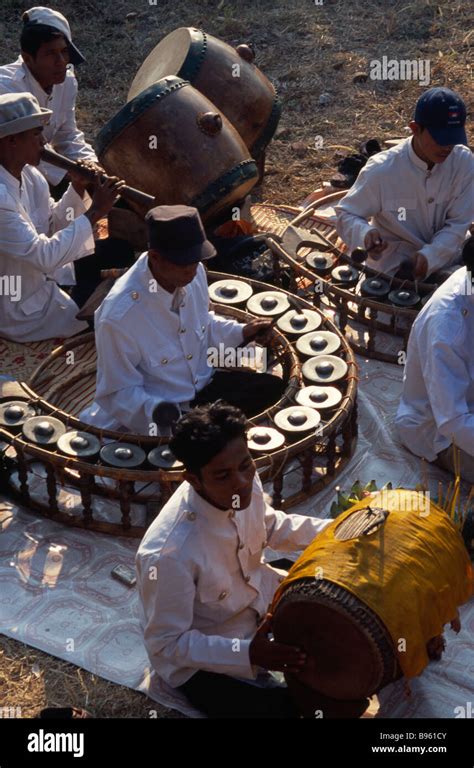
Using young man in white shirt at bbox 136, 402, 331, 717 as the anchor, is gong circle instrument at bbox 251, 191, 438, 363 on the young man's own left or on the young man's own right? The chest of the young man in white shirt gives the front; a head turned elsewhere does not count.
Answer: on the young man's own left

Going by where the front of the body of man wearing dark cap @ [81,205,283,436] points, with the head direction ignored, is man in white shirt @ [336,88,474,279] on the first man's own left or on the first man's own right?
on the first man's own left

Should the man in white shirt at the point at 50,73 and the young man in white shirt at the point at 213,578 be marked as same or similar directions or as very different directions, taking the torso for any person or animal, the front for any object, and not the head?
same or similar directions

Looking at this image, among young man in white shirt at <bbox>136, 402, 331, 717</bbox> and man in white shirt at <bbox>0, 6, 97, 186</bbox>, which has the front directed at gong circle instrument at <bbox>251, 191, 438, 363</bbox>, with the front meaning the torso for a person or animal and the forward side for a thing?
the man in white shirt

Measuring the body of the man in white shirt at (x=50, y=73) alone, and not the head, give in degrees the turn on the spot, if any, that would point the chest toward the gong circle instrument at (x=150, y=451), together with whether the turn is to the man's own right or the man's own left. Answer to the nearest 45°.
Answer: approximately 45° to the man's own right

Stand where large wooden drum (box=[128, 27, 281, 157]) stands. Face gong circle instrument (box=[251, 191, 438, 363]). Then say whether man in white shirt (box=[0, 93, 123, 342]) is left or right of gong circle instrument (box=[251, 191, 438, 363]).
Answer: right

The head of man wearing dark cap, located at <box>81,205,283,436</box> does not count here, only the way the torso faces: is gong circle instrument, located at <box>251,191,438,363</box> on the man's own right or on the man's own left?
on the man's own left

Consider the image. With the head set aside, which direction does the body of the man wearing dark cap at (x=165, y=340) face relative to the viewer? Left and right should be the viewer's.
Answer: facing the viewer and to the right of the viewer

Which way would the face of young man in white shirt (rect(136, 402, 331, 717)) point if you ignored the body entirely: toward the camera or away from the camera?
toward the camera

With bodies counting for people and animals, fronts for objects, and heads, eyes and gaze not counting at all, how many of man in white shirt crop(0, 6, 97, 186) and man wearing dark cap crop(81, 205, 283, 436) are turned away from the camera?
0

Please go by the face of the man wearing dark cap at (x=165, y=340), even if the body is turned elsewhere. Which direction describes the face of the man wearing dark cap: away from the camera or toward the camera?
toward the camera

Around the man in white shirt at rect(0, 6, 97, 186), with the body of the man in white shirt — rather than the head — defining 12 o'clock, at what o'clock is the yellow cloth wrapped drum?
The yellow cloth wrapped drum is roughly at 1 o'clock from the man in white shirt.

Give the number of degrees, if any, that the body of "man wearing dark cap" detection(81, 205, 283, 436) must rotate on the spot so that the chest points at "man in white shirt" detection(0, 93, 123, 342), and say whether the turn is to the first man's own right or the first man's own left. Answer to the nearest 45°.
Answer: approximately 180°

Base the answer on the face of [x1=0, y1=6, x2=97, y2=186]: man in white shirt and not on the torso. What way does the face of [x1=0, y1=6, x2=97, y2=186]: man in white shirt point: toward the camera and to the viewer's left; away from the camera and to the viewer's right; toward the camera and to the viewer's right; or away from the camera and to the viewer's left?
toward the camera and to the viewer's right

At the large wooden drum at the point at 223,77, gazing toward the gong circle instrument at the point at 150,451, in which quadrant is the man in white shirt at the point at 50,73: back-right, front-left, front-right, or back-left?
front-right

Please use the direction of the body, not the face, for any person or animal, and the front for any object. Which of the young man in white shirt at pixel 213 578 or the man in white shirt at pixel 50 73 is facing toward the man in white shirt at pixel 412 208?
the man in white shirt at pixel 50 73

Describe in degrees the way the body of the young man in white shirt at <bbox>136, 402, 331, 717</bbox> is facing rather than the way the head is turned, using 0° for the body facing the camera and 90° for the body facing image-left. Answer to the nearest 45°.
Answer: approximately 315°
